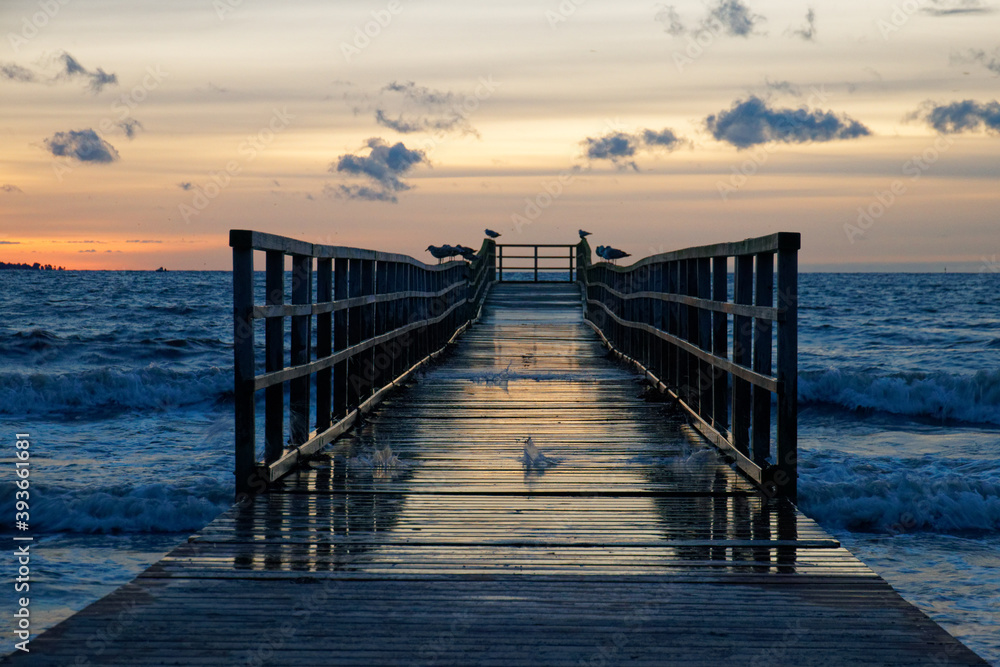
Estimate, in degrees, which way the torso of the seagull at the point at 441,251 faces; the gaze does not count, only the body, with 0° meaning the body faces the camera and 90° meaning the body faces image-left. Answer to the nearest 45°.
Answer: approximately 90°

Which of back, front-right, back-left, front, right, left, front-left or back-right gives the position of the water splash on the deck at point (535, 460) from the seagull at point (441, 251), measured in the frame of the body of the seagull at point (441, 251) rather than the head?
left

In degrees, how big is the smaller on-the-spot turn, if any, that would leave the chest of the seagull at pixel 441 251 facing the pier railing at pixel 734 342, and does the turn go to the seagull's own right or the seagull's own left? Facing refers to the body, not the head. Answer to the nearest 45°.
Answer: approximately 90° to the seagull's own left

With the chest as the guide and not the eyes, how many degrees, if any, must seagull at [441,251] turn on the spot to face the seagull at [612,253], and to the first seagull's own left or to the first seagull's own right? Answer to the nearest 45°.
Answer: approximately 180°
